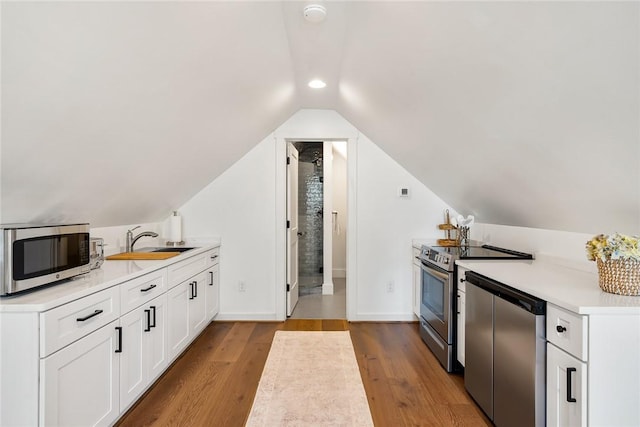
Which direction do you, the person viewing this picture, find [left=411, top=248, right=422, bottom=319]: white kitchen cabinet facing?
facing to the left of the viewer

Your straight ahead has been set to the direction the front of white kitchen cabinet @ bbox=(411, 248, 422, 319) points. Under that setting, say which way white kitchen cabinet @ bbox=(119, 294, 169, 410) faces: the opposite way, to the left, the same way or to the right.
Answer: the opposite way

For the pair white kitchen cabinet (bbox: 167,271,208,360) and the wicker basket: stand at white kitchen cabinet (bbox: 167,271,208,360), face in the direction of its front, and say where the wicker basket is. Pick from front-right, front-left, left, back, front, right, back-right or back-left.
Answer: front

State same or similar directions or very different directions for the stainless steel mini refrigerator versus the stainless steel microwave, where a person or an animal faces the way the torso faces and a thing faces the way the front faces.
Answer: very different directions

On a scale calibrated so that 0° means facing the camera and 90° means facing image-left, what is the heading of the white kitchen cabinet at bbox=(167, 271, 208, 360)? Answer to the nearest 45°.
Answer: approximately 315°

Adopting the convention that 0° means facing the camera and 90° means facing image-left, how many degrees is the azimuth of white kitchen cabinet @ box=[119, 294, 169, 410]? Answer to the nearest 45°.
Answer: approximately 315°

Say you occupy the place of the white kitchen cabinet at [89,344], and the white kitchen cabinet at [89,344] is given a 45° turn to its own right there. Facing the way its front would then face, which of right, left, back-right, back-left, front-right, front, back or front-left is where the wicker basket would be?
front-left

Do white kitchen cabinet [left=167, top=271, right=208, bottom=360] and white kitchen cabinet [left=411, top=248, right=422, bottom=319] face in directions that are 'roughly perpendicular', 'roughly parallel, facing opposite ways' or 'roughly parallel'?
roughly parallel, facing opposite ways

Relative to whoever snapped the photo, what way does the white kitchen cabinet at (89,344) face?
facing the viewer and to the right of the viewer

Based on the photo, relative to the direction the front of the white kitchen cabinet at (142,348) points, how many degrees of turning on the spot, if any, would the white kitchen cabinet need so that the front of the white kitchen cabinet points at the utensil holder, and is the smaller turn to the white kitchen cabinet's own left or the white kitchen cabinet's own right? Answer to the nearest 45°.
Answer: approximately 45° to the white kitchen cabinet's own left

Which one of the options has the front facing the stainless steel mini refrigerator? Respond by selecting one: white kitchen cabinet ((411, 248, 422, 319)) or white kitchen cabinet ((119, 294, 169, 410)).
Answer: white kitchen cabinet ((119, 294, 169, 410))

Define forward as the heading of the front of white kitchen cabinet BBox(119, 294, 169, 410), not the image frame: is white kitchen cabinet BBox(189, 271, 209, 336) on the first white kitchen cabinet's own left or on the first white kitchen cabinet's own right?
on the first white kitchen cabinet's own left

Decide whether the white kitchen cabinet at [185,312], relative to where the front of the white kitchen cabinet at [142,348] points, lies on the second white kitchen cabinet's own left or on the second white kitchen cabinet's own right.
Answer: on the second white kitchen cabinet's own left

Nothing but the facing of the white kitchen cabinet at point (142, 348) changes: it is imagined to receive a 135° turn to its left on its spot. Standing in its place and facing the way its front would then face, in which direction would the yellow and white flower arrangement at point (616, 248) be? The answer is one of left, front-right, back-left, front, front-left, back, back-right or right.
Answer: back-right

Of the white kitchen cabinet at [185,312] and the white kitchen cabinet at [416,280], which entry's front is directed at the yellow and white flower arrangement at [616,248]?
the white kitchen cabinet at [185,312]
